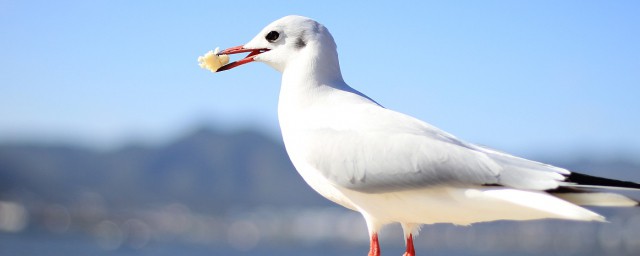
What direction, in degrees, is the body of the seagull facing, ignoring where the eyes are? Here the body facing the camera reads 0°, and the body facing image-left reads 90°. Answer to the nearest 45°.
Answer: approximately 90°
